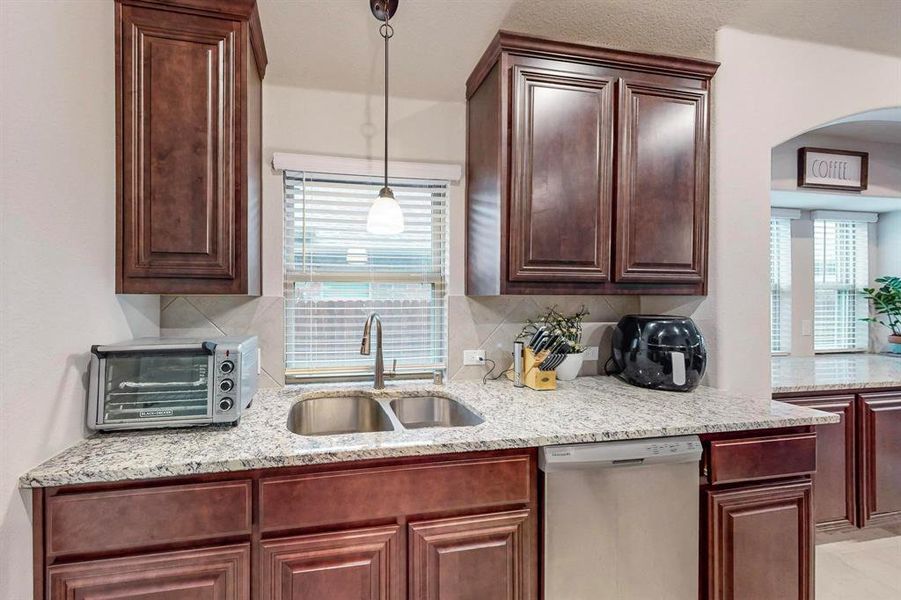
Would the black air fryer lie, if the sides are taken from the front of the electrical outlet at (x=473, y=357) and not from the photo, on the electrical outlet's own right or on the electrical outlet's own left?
on the electrical outlet's own left

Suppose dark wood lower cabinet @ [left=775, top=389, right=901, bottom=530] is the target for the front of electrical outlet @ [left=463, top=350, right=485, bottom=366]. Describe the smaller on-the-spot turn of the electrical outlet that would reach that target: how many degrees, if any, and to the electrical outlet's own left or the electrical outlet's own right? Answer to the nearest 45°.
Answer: approximately 90° to the electrical outlet's own left

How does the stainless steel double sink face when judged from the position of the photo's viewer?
facing the viewer

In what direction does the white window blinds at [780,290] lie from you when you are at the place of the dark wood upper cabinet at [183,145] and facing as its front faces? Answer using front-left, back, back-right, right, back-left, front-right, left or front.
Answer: left

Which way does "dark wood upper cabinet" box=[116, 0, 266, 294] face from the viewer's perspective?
toward the camera

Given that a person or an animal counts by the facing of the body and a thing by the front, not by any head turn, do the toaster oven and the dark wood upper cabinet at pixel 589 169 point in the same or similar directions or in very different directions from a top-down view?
same or similar directions

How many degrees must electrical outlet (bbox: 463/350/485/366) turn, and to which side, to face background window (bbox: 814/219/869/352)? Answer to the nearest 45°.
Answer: approximately 135° to its left

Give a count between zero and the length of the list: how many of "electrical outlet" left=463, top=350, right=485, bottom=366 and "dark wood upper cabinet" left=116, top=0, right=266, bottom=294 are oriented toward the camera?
2

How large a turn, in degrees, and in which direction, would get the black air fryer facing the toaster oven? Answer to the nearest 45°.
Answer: approximately 90° to its right

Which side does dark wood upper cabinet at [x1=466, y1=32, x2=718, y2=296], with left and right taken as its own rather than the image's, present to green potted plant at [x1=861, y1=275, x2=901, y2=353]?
left

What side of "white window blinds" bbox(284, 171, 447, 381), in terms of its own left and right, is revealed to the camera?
front

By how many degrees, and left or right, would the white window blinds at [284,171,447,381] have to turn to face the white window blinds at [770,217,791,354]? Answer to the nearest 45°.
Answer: approximately 90° to its left

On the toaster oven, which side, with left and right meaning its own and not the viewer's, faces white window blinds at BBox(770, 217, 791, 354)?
left

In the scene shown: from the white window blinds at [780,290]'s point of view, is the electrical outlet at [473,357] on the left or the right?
on its right

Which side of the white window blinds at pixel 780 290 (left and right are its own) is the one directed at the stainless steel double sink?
right
